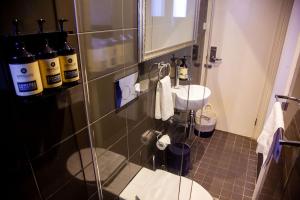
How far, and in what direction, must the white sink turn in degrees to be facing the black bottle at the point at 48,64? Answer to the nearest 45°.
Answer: approximately 90° to its right

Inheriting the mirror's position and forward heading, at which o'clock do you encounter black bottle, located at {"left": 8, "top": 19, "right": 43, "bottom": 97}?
The black bottle is roughly at 2 o'clock from the mirror.
